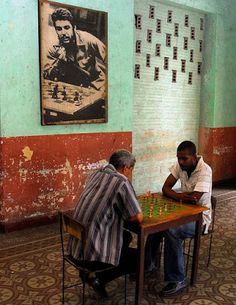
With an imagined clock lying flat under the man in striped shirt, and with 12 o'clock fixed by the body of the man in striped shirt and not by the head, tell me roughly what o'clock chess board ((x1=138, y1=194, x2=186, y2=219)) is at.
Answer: The chess board is roughly at 12 o'clock from the man in striped shirt.

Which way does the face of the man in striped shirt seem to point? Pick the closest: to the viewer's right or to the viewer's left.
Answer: to the viewer's right

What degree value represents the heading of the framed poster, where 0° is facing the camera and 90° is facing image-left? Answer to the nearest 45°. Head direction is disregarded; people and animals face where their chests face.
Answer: approximately 315°

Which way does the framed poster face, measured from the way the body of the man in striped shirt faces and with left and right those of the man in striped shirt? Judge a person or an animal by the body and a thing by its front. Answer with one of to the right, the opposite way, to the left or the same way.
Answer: to the right

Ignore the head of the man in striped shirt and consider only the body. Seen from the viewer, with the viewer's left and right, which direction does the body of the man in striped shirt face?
facing away from the viewer and to the right of the viewer
